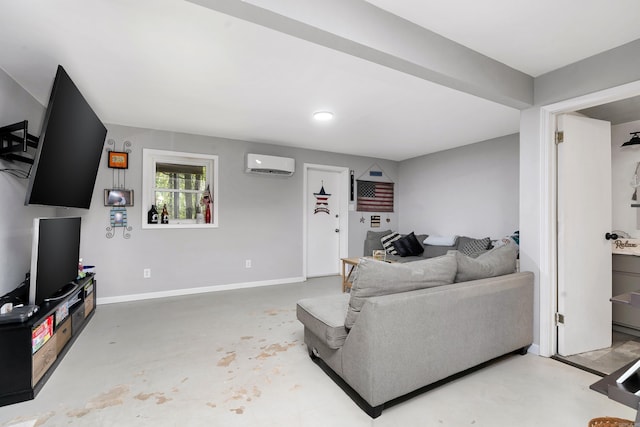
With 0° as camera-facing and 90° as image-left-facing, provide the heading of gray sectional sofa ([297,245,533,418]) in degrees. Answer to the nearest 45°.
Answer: approximately 135°

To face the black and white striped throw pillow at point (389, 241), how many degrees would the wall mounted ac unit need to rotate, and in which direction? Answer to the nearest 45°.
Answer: approximately 90° to its left

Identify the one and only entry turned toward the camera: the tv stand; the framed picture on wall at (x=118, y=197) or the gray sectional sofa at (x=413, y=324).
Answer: the framed picture on wall

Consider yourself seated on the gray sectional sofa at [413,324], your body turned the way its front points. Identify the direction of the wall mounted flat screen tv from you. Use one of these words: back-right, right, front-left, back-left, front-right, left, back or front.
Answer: front-left

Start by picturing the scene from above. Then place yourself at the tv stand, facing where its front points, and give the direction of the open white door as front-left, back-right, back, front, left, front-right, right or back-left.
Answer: front-right

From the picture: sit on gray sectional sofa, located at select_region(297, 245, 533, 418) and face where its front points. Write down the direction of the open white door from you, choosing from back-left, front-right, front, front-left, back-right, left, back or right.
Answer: right

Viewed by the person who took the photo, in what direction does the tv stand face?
facing to the right of the viewer

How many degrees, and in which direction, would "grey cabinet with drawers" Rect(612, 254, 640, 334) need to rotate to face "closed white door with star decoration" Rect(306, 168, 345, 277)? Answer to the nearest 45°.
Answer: approximately 45° to its right

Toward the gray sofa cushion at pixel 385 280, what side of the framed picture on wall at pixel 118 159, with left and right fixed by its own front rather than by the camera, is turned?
front

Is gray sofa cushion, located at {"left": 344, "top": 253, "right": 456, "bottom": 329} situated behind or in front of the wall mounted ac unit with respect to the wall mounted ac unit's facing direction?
in front

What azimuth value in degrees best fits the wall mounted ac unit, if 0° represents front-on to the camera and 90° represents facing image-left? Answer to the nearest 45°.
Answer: approximately 0°
